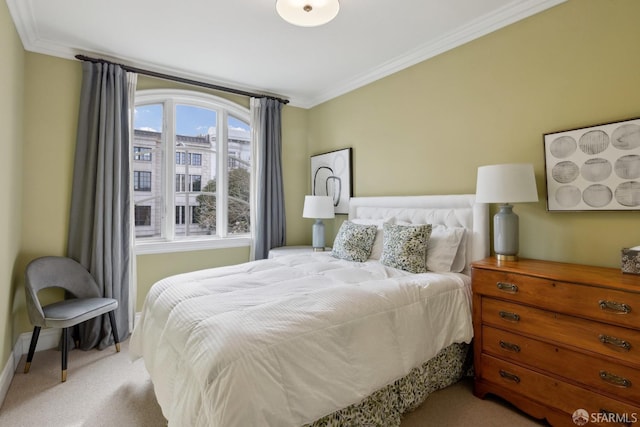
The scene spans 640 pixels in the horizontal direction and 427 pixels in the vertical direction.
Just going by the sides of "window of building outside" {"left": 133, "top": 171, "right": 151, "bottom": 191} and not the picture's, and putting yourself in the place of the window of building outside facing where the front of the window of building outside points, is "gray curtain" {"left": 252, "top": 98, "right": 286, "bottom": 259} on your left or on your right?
on your left

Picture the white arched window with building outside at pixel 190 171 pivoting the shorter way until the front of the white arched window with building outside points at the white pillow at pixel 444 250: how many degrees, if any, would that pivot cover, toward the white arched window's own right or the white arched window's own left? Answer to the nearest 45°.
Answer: approximately 45° to the white arched window's own left

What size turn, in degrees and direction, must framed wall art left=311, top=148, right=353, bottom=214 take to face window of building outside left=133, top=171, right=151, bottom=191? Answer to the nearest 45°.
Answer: approximately 45° to its right

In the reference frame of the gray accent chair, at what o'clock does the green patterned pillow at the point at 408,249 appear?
The green patterned pillow is roughly at 12 o'clock from the gray accent chair.

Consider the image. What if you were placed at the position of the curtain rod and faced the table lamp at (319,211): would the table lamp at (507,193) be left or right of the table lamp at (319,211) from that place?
right

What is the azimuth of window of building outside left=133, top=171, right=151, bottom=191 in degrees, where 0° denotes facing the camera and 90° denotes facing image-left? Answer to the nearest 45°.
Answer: approximately 0°

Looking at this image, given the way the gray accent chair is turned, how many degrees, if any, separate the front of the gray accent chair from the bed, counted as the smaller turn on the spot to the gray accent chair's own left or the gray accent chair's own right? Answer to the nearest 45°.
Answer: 0° — it already faces it

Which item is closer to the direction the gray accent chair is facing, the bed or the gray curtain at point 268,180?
the bed

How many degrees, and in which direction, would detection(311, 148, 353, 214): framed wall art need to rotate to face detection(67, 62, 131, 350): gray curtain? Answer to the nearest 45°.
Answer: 0° — it already faces it

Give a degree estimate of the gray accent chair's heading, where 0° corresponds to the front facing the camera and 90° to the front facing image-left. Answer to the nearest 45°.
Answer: approximately 315°
